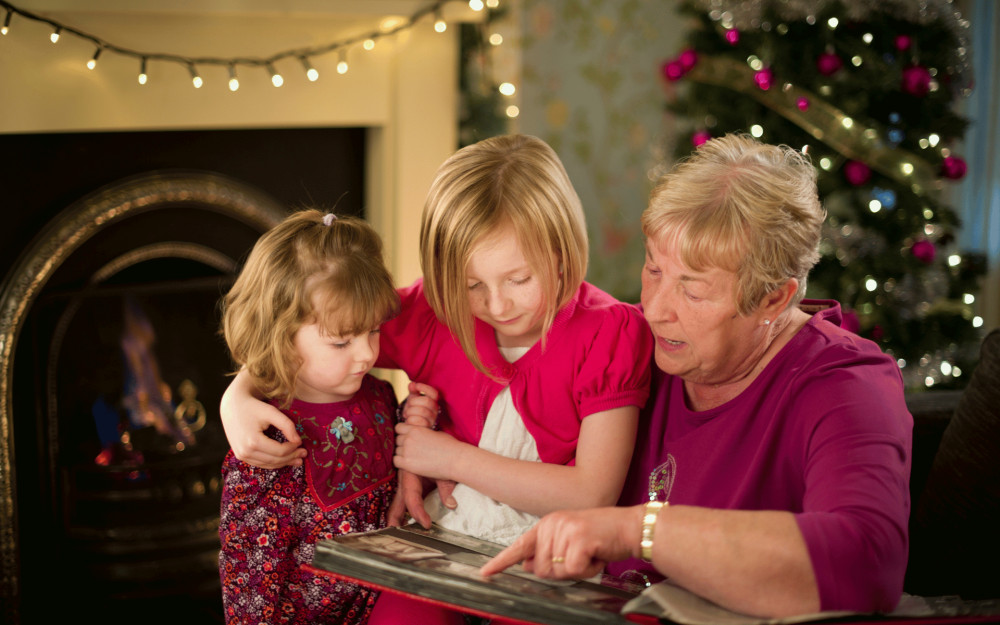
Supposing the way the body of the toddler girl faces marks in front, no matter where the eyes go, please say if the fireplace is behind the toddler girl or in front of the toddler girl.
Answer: behind

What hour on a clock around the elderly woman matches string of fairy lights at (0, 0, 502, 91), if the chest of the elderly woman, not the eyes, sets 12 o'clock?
The string of fairy lights is roughly at 3 o'clock from the elderly woman.

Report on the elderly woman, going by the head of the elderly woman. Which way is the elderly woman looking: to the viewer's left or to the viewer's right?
to the viewer's left

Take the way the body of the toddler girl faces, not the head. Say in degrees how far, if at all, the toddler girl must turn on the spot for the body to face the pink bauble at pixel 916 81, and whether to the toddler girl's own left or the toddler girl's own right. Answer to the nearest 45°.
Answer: approximately 90° to the toddler girl's own left

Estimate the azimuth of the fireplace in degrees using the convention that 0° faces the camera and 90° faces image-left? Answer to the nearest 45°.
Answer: approximately 0°

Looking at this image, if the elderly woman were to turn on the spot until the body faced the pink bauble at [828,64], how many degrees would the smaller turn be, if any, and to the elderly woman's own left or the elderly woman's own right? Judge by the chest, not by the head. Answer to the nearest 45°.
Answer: approximately 135° to the elderly woman's own right

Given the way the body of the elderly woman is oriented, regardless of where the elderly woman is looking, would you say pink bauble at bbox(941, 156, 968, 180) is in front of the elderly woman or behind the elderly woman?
behind

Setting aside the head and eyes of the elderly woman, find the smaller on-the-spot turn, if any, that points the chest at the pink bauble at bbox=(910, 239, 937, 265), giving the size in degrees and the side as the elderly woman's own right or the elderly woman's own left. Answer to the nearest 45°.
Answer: approximately 135° to the elderly woman's own right

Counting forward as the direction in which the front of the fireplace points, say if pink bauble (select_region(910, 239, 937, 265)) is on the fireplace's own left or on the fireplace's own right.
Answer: on the fireplace's own left

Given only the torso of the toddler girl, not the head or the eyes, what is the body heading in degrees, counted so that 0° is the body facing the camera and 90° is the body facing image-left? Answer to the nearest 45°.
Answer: approximately 315°

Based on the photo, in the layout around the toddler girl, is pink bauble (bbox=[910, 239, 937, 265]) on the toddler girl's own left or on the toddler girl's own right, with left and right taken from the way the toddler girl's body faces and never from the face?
on the toddler girl's own left
